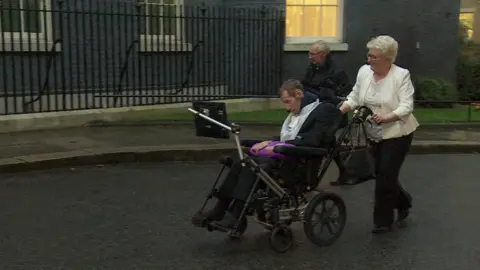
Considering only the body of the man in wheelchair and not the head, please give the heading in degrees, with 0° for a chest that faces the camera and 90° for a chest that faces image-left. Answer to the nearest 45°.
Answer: approximately 90°

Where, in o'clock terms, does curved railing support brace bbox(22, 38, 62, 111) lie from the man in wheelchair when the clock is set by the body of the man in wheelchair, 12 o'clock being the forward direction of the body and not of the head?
The curved railing support brace is roughly at 2 o'clock from the man in wheelchair.

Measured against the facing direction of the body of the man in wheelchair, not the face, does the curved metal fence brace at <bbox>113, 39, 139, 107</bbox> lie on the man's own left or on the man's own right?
on the man's own right

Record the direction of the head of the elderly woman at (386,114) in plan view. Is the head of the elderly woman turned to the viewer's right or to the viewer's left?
to the viewer's left

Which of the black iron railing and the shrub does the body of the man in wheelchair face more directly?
the black iron railing

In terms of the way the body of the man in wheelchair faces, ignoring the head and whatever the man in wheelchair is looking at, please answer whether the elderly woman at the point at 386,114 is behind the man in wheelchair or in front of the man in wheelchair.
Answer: behind

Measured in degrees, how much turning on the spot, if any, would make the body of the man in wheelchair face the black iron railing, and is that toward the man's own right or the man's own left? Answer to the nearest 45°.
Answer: approximately 90° to the man's own right

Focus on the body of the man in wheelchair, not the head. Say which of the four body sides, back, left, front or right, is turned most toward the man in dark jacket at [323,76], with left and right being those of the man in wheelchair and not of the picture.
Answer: back

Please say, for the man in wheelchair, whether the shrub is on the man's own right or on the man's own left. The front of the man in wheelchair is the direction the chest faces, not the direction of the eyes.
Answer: on the man's own right
